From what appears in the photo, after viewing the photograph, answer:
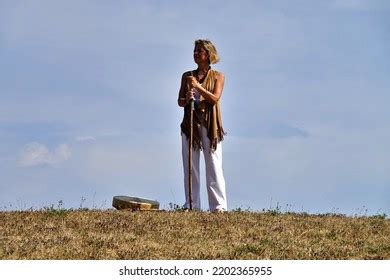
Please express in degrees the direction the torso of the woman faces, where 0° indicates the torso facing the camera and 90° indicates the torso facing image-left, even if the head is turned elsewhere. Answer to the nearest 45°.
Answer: approximately 45°
